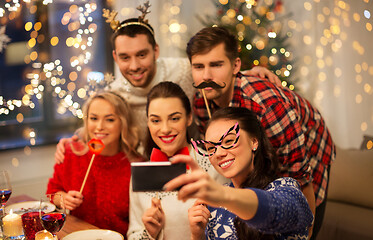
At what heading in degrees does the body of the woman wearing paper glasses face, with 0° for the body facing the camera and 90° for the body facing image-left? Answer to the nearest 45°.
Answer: approximately 45°

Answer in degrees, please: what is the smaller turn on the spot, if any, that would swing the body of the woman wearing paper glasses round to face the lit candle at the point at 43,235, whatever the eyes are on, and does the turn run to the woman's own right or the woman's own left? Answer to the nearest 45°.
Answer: approximately 45° to the woman's own right

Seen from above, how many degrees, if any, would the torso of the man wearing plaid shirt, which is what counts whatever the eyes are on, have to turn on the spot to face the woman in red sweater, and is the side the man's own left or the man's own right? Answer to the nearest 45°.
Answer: approximately 45° to the man's own right

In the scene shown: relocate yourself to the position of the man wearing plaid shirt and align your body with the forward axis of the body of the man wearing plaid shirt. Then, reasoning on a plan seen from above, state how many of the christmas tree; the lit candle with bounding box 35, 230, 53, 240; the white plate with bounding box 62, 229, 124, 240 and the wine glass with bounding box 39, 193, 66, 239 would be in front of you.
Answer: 3

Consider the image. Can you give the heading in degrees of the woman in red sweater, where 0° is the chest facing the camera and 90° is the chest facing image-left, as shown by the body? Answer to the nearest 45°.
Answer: approximately 0°

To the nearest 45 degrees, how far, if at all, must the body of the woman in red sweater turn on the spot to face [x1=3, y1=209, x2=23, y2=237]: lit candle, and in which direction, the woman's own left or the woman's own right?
approximately 45° to the woman's own right

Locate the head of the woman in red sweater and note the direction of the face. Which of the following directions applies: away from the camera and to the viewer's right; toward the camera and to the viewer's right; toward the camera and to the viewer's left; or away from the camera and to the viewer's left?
toward the camera and to the viewer's right

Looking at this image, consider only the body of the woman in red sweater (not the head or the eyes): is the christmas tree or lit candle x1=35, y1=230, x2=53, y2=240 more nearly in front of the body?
the lit candle

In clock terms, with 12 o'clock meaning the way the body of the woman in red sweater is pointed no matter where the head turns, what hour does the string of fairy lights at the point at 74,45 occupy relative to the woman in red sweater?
The string of fairy lights is roughly at 6 o'clock from the woman in red sweater.
